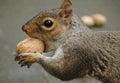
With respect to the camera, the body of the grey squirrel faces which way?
to the viewer's left
